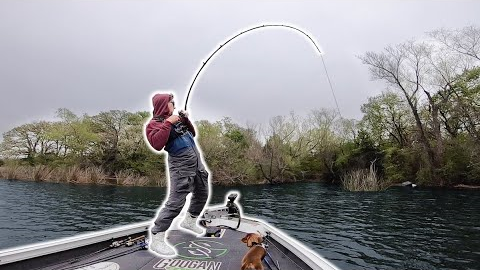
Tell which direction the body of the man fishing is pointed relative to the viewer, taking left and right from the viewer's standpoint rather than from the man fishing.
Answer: facing the viewer and to the right of the viewer

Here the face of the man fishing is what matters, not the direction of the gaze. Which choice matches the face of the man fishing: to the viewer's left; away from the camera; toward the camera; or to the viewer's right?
to the viewer's right

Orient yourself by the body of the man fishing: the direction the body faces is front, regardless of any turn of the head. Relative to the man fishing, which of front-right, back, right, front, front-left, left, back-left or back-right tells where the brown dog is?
front
